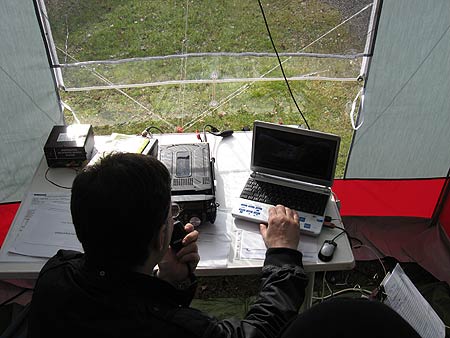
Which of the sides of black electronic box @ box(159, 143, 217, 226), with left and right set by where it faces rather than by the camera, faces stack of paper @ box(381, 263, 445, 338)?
left

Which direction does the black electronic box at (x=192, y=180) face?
toward the camera

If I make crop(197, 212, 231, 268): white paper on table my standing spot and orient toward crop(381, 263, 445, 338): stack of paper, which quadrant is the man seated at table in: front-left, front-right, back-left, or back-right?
back-right

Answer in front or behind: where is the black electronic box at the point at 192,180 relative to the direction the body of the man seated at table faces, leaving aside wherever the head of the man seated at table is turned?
in front

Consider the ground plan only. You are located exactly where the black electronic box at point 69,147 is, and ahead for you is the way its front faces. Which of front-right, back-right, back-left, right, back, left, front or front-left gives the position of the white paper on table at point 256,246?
front-left

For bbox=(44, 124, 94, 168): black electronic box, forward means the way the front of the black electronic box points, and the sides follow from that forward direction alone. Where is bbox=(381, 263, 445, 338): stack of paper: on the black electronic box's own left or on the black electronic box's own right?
on the black electronic box's own left

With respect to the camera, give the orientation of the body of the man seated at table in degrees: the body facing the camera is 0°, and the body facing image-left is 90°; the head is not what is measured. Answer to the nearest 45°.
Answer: approximately 225°

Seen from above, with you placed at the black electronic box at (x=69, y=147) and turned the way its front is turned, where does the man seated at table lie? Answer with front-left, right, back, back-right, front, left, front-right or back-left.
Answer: front

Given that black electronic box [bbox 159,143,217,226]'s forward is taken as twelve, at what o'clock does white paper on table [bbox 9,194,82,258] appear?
The white paper on table is roughly at 3 o'clock from the black electronic box.

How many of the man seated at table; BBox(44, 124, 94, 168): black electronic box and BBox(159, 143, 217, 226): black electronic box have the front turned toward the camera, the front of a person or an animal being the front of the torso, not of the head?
2

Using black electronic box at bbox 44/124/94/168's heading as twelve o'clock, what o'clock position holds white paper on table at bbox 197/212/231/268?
The white paper on table is roughly at 11 o'clock from the black electronic box.

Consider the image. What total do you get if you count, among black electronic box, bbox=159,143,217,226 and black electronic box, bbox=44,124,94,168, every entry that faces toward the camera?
2

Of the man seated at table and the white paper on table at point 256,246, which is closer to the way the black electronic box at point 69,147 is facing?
the man seated at table
